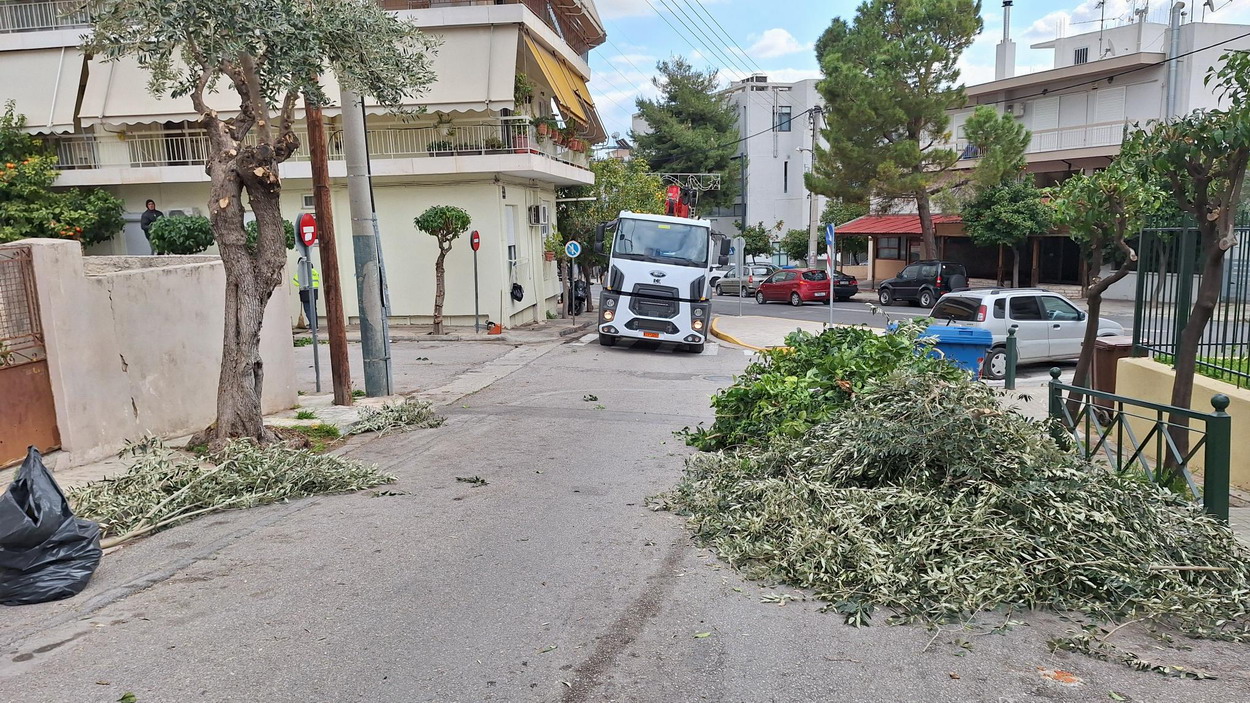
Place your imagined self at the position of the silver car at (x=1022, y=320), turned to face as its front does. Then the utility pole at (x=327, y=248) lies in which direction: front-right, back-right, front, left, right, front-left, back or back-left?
back

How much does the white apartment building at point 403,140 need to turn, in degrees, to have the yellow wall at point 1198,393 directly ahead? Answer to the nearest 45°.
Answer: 0° — it already faces it

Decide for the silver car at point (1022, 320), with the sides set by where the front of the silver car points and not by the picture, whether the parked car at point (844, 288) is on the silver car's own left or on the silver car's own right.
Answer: on the silver car's own left

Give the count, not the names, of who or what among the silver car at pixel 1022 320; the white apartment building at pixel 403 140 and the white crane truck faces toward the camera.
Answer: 2

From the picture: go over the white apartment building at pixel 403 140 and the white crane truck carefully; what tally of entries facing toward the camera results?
2

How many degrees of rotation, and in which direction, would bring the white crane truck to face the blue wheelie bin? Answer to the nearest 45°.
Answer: approximately 45° to its left

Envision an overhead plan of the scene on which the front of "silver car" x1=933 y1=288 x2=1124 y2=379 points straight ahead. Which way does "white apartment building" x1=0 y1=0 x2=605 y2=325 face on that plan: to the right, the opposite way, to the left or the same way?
to the right

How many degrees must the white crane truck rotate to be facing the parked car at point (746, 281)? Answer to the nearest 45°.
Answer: approximately 180°

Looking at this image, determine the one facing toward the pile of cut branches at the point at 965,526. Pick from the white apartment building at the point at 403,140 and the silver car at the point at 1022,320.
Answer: the white apartment building

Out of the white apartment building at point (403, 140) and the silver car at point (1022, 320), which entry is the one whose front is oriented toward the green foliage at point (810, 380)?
the white apartment building
